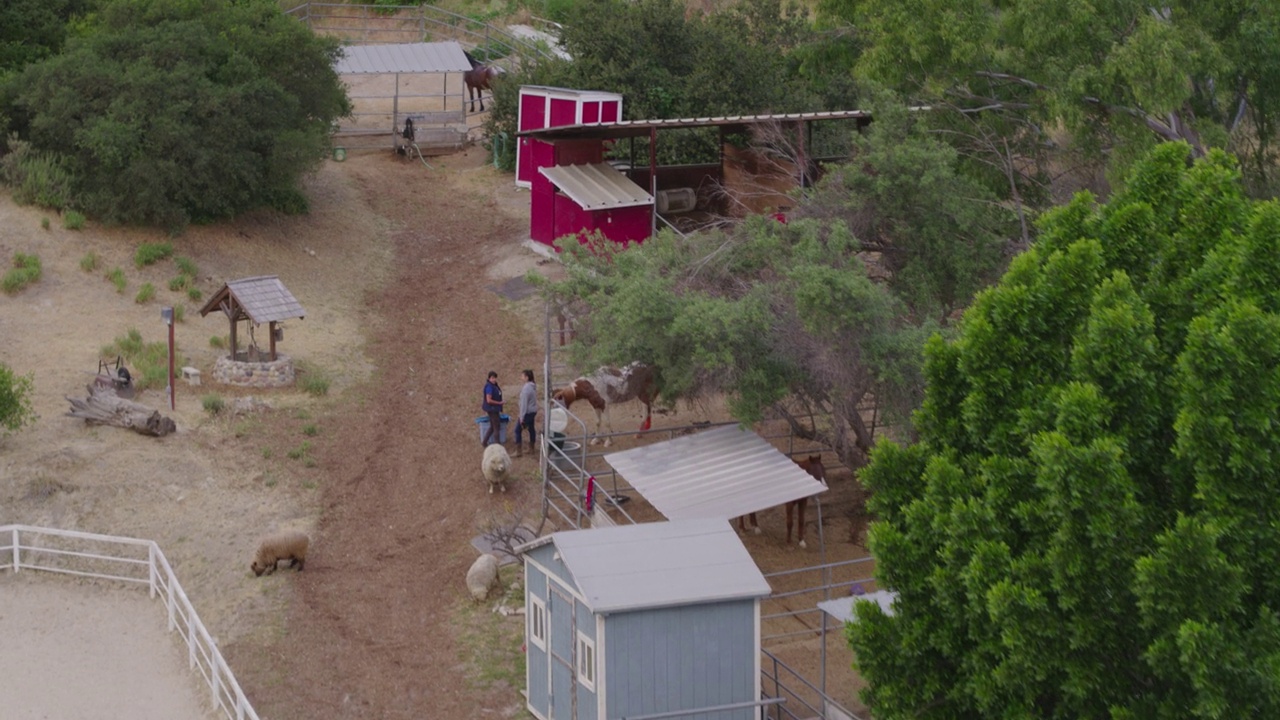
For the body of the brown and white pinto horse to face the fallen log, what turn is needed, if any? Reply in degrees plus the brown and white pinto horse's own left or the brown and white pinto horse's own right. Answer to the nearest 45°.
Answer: approximately 45° to the brown and white pinto horse's own right

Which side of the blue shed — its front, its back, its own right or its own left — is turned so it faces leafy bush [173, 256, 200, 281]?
right

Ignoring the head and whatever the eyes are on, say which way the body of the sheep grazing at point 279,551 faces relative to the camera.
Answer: to the viewer's left

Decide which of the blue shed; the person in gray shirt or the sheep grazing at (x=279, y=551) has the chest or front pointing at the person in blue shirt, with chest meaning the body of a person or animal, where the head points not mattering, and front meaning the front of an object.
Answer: the person in gray shirt

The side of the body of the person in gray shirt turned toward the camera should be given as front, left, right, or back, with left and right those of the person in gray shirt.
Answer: left

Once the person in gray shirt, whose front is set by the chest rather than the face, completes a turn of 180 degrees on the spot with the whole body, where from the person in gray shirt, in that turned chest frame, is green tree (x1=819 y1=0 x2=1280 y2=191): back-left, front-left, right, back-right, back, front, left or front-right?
front

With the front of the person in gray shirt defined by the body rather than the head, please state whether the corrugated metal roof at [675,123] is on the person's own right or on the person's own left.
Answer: on the person's own right

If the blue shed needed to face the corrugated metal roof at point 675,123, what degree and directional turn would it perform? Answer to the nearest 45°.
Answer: approximately 135° to its right

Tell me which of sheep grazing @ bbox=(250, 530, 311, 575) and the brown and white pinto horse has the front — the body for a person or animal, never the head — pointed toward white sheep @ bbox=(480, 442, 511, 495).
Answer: the brown and white pinto horse

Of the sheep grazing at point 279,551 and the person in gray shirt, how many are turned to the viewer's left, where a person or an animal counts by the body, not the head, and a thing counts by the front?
2

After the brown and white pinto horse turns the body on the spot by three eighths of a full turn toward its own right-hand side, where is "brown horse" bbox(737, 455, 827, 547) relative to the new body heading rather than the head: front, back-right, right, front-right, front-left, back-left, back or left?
back-right

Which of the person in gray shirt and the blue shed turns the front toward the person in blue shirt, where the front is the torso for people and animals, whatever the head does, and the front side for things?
the person in gray shirt

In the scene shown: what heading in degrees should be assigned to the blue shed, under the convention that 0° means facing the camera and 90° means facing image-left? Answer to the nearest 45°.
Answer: approximately 45°

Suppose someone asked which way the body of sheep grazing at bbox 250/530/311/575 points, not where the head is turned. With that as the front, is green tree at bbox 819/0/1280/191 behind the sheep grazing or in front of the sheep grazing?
behind
